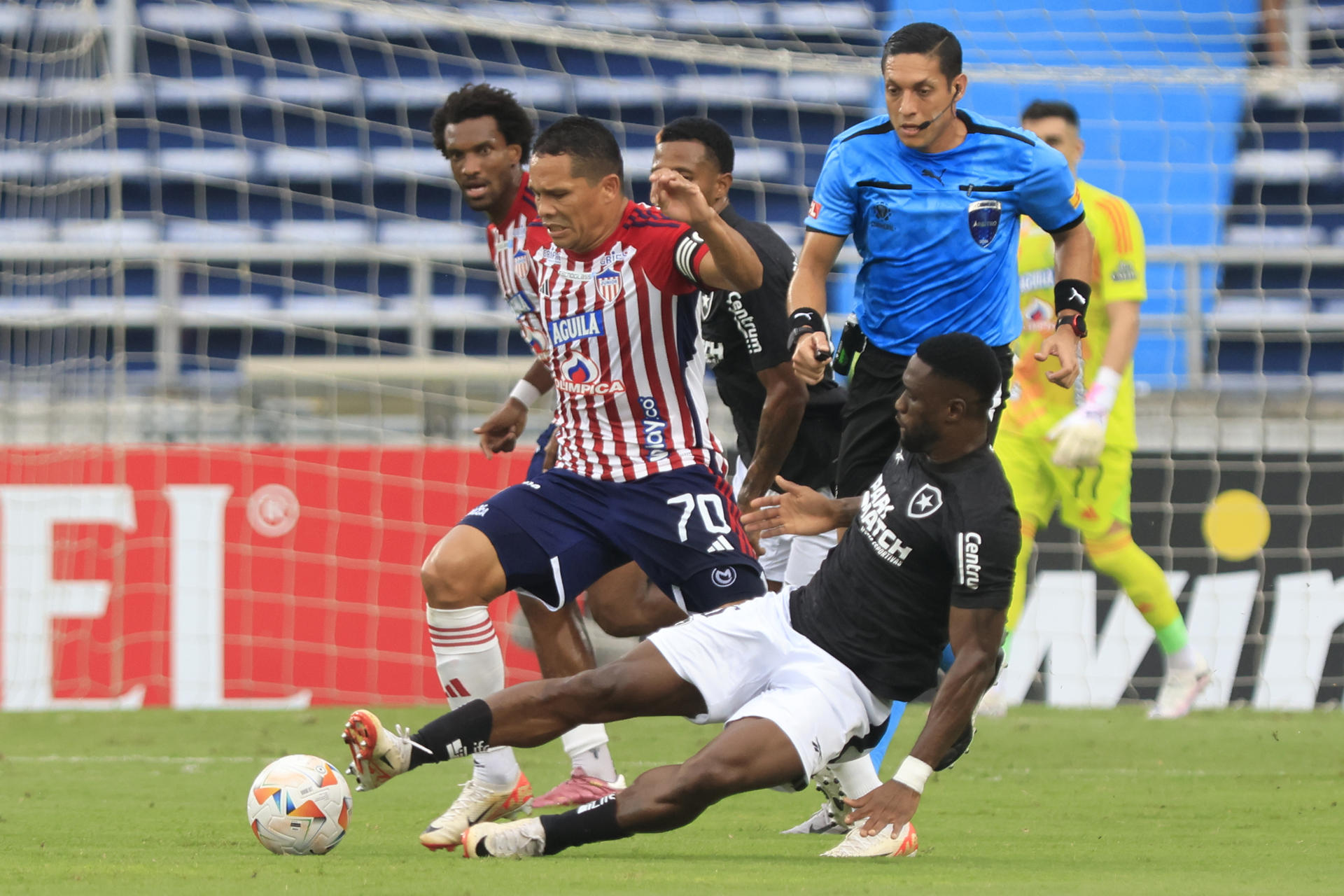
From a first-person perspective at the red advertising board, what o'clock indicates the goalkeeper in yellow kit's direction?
The goalkeeper in yellow kit is roughly at 10 o'clock from the red advertising board.

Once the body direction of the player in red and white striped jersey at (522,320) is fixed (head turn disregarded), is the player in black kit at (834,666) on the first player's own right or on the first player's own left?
on the first player's own left

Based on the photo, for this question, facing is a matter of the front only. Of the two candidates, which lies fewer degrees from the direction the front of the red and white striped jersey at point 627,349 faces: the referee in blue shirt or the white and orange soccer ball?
the white and orange soccer ball

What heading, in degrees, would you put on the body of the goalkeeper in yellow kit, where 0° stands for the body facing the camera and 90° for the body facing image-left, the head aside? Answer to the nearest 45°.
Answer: approximately 45°

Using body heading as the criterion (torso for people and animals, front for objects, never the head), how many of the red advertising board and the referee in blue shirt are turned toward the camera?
2

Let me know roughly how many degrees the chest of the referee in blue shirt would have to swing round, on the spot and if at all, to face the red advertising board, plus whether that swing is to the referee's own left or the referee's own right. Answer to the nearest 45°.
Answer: approximately 135° to the referee's own right

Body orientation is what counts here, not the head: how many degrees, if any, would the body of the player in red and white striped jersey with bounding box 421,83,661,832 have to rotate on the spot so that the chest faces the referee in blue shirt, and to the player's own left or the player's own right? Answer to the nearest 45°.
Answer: approximately 90° to the player's own left

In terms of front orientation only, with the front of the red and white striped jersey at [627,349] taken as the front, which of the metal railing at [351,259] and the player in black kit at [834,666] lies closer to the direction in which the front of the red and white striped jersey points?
the player in black kit

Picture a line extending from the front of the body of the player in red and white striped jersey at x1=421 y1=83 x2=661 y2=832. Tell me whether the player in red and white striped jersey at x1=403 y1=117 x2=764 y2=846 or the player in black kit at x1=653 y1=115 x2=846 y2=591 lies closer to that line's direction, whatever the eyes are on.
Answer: the player in red and white striped jersey
